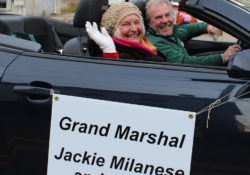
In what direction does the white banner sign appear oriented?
toward the camera

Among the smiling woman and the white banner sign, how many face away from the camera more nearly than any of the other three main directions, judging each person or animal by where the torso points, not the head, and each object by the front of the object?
0

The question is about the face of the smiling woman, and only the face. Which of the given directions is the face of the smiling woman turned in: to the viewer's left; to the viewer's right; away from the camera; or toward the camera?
toward the camera

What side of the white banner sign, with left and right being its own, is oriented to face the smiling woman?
back
